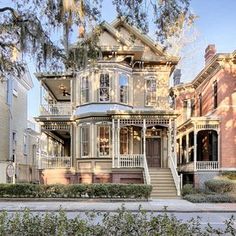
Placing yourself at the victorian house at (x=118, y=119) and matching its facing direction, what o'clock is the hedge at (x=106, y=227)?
The hedge is roughly at 12 o'clock from the victorian house.

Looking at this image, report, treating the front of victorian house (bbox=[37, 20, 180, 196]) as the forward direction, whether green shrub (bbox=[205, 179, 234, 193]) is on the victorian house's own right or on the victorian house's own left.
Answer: on the victorian house's own left

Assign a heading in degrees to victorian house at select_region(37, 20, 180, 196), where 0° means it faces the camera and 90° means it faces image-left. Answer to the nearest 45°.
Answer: approximately 0°

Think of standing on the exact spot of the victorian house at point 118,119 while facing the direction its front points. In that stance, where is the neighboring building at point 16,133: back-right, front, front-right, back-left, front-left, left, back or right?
back-right

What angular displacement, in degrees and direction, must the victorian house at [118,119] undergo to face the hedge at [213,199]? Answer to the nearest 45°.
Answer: approximately 45° to its left

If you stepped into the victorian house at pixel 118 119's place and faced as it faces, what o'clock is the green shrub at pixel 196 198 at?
The green shrub is roughly at 11 o'clock from the victorian house.

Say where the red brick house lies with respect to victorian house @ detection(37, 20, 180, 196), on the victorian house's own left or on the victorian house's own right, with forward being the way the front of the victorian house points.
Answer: on the victorian house's own left
